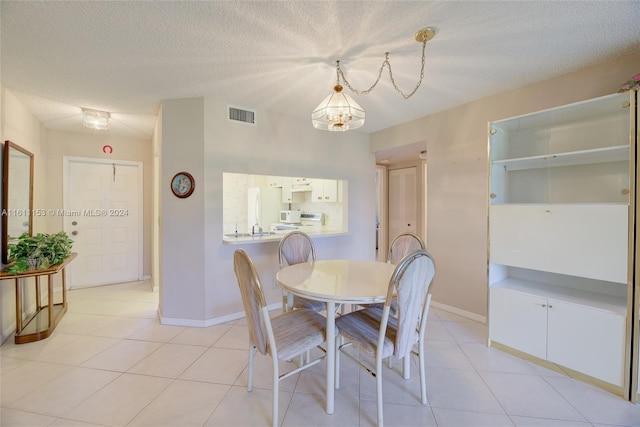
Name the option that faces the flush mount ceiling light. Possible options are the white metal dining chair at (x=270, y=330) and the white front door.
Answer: the white front door

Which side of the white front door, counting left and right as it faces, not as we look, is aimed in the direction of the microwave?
left

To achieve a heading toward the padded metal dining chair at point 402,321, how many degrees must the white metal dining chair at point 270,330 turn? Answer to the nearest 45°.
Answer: approximately 45° to its right

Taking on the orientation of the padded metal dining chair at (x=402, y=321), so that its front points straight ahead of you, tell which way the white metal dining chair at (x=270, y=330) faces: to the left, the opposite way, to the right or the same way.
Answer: to the right

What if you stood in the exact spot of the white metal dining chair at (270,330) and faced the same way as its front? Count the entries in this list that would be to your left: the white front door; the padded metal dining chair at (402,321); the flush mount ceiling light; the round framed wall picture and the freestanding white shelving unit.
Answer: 3

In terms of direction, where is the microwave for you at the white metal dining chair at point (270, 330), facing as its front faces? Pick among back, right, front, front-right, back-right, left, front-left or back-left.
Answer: front-left

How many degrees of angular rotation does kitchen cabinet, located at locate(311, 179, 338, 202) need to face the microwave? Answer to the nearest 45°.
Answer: approximately 135° to its right

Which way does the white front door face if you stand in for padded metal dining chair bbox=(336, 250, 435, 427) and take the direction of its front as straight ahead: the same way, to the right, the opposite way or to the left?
the opposite way

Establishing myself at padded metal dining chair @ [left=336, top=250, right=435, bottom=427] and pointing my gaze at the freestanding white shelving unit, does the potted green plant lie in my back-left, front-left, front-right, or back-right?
back-left

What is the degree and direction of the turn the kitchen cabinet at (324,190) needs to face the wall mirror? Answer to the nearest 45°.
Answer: approximately 45° to its right

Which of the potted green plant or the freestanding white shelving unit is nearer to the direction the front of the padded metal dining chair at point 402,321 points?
the potted green plant

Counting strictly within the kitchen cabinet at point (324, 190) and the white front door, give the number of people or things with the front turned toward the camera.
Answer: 2

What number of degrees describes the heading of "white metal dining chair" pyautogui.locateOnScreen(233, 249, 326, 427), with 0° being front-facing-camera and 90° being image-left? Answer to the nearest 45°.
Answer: approximately 225°

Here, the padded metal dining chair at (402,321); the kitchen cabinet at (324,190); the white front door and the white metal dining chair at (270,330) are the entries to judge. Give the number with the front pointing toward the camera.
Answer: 2

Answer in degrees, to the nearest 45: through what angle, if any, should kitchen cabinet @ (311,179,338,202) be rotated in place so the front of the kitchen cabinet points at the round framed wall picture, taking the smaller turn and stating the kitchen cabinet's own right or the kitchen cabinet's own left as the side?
approximately 45° to the kitchen cabinet's own right

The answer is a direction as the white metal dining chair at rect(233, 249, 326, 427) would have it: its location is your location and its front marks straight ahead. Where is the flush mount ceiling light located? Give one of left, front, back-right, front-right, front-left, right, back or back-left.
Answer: left

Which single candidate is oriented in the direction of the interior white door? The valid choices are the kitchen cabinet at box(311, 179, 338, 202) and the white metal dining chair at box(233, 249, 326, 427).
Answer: the white metal dining chair
